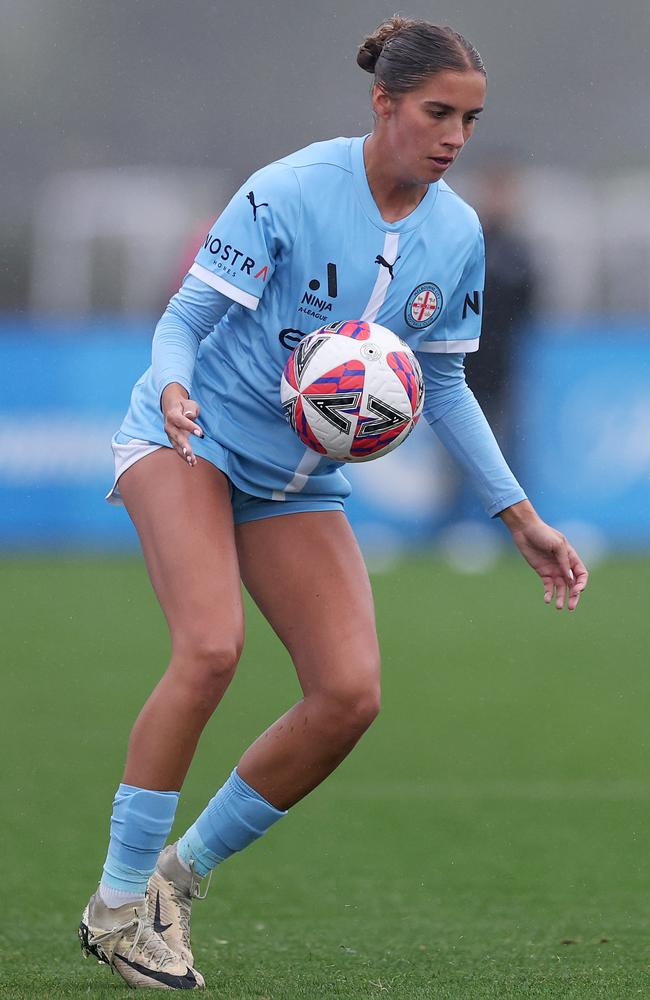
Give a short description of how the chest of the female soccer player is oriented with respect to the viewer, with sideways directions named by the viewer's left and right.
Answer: facing the viewer and to the right of the viewer

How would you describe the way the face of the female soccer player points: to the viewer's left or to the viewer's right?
to the viewer's right

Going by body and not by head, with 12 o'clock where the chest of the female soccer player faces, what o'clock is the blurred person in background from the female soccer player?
The blurred person in background is roughly at 8 o'clock from the female soccer player.
